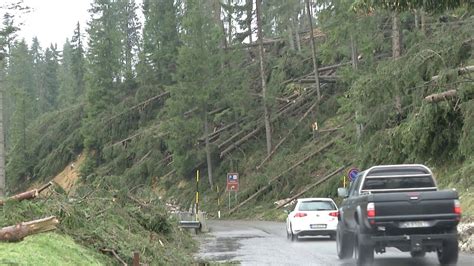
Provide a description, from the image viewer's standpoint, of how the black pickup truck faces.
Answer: facing away from the viewer

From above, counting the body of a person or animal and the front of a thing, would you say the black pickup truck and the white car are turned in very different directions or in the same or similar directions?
same or similar directions

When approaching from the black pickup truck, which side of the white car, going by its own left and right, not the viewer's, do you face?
back

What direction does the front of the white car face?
away from the camera

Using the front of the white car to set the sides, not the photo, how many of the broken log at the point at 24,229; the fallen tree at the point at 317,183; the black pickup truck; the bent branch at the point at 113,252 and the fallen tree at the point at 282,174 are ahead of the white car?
2

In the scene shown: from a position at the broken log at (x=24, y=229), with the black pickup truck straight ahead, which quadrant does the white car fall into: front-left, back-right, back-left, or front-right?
front-left

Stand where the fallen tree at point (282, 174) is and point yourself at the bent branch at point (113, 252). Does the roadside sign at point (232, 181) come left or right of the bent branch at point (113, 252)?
right

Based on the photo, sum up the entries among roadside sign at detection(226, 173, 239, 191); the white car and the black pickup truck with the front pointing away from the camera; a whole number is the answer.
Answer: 2

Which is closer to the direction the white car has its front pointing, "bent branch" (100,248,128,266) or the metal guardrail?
the metal guardrail

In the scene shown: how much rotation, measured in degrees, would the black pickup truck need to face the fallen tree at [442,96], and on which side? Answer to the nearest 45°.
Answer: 0° — it already faces it

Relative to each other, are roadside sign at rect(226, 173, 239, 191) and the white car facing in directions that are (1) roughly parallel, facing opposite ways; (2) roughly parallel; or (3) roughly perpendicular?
roughly parallel, facing opposite ways

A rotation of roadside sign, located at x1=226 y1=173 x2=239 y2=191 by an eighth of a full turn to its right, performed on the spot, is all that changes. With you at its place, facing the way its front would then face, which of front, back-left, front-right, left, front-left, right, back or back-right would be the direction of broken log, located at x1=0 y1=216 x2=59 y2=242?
front-left

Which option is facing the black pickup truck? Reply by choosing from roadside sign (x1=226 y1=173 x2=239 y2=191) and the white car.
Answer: the roadside sign

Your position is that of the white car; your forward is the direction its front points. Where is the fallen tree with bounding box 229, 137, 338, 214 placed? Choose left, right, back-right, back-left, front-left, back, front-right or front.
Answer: front

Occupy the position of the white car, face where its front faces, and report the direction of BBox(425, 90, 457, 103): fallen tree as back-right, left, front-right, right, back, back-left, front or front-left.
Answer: right

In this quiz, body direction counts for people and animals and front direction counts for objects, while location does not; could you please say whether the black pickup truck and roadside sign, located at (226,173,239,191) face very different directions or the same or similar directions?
very different directions

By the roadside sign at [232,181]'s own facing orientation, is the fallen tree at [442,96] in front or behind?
in front

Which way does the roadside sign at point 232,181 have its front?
toward the camera
